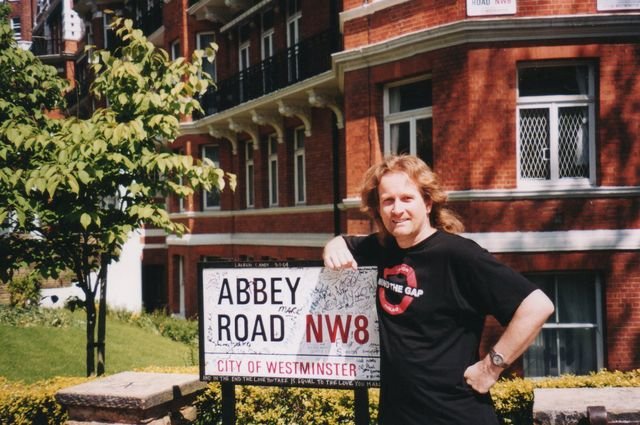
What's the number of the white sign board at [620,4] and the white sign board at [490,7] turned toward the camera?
2

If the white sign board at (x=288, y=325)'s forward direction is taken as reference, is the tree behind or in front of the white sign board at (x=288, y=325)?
behind

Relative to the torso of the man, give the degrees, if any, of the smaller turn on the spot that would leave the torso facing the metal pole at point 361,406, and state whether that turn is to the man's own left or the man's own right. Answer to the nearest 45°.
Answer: approximately 90° to the man's own right

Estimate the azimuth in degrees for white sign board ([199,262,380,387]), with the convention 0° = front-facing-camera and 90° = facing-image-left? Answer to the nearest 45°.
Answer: approximately 0°

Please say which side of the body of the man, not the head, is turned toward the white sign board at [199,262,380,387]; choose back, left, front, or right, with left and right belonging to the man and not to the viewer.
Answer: right

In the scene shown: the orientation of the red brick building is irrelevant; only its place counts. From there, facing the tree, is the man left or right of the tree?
left

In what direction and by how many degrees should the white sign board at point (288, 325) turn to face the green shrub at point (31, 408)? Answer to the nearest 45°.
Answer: approximately 135° to its right

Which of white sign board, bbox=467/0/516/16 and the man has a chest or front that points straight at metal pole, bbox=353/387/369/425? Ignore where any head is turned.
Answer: the white sign board

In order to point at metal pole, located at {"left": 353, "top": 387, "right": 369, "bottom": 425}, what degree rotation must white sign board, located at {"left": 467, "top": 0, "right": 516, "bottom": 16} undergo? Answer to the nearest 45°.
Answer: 0° — it already faces it
